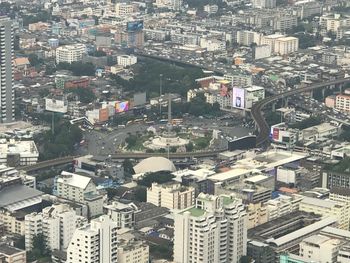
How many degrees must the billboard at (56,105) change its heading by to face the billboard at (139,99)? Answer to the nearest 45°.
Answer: approximately 90° to its left

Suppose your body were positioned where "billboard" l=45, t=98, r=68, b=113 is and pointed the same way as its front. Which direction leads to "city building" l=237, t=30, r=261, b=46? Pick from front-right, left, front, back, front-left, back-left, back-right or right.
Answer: back-left

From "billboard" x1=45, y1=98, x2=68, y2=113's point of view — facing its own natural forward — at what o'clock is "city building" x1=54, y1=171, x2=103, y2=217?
The city building is roughly at 12 o'clock from the billboard.

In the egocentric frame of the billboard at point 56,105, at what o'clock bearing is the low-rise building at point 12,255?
The low-rise building is roughly at 12 o'clock from the billboard.

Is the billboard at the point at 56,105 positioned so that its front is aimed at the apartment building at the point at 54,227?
yes

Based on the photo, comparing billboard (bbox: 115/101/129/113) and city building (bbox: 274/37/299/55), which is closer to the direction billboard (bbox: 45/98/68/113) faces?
the billboard

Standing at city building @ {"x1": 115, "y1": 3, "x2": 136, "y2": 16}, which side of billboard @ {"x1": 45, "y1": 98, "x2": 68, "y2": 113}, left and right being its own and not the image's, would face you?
back

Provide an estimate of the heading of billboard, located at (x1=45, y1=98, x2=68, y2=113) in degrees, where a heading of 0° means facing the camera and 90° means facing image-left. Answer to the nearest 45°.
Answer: approximately 0°

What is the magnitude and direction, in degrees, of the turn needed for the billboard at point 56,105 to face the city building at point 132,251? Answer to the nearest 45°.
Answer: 0° — it already faces it

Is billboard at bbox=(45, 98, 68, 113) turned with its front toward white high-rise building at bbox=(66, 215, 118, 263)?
yes

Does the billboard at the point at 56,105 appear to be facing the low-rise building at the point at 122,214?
yes
